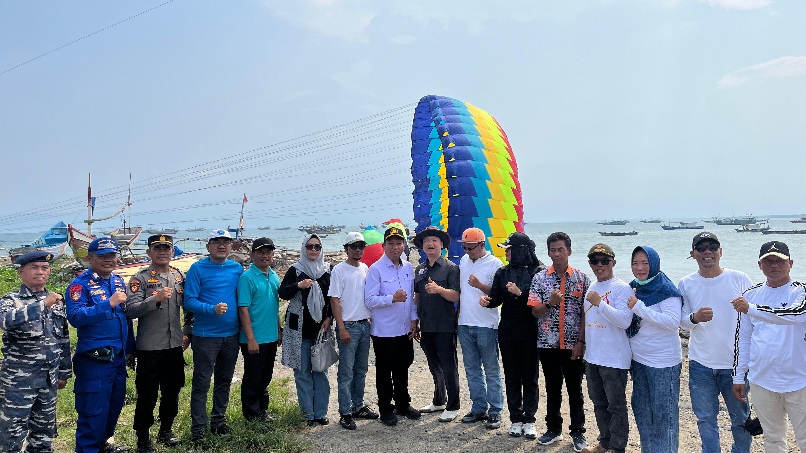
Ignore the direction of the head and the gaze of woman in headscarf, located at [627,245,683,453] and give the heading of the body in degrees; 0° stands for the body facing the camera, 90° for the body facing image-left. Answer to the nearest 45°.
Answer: approximately 45°

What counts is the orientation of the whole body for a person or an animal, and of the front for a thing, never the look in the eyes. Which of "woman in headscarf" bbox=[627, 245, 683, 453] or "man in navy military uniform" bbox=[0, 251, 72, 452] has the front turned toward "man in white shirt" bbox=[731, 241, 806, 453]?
the man in navy military uniform

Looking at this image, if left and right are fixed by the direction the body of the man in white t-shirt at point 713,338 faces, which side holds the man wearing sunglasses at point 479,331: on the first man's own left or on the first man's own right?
on the first man's own right

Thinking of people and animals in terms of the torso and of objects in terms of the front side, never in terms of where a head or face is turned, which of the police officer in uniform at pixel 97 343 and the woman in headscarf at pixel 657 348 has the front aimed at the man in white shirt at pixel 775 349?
the police officer in uniform

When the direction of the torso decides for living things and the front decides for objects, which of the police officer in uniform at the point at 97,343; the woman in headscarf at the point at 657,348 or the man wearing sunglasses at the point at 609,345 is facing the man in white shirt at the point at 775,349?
the police officer in uniform

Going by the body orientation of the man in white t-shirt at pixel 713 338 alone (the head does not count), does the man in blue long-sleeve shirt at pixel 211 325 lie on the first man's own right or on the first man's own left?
on the first man's own right

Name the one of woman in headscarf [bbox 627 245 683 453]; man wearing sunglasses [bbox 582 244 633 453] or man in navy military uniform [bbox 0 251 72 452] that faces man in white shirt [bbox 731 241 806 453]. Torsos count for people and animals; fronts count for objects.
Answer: the man in navy military uniform
